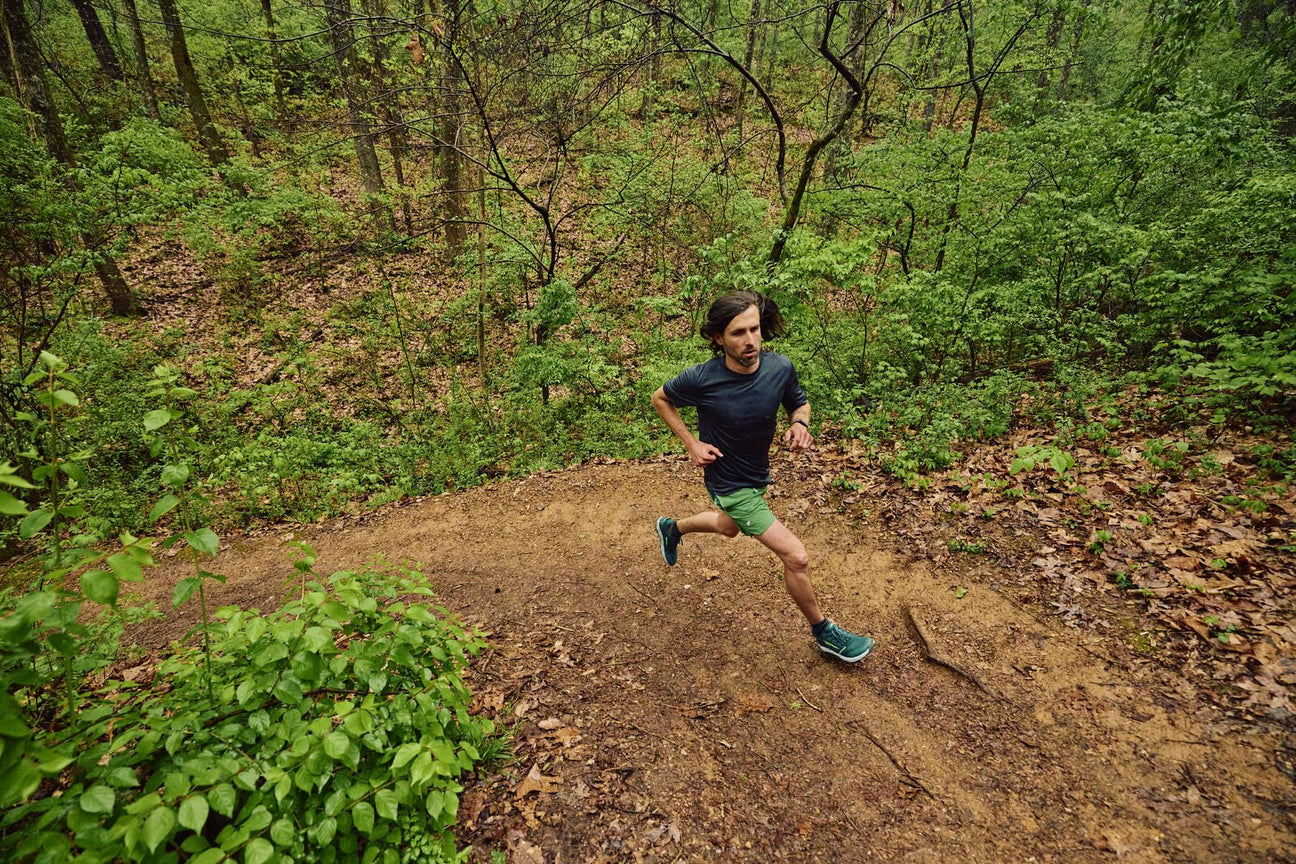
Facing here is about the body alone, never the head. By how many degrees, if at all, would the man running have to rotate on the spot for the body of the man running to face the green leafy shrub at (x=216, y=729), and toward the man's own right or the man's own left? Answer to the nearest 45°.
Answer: approximately 90° to the man's own right

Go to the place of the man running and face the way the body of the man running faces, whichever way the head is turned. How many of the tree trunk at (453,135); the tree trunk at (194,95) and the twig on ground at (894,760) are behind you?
2

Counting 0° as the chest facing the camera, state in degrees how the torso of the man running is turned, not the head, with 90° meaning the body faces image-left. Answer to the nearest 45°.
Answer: approximately 315°

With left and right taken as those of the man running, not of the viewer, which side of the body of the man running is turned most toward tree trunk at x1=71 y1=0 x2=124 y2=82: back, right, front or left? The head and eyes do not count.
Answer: back

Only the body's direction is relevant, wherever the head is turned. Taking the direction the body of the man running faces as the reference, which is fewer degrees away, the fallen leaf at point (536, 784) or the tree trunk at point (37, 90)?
the fallen leaf

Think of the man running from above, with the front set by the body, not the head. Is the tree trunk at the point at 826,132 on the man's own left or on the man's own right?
on the man's own left

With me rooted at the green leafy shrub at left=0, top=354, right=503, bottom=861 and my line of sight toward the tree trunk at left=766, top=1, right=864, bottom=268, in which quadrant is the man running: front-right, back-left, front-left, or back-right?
front-right

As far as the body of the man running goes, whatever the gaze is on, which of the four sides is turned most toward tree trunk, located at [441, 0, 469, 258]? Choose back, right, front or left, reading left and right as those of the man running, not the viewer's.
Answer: back

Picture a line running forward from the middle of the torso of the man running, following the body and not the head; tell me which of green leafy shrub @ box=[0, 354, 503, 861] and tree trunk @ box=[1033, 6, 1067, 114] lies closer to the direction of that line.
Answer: the green leafy shrub
